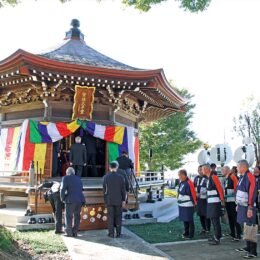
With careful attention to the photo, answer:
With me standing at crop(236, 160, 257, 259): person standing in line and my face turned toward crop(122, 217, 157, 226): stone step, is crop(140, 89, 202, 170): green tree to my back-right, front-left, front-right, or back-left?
front-right

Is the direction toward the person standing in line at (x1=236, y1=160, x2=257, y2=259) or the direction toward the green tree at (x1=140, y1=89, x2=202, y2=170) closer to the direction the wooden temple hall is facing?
the person standing in line

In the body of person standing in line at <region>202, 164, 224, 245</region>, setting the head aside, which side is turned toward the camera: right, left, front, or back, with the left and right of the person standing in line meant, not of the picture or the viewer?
left

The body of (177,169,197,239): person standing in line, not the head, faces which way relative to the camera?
to the viewer's left

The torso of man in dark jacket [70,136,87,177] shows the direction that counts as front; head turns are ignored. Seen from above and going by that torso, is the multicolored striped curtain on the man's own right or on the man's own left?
on the man's own left

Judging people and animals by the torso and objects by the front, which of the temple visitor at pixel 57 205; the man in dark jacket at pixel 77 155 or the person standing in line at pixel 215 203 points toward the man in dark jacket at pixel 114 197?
the person standing in line

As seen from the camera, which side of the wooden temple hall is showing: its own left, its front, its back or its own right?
front

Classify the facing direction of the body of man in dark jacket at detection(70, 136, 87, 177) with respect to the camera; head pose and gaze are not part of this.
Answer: away from the camera

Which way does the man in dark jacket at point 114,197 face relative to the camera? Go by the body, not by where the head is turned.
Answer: away from the camera

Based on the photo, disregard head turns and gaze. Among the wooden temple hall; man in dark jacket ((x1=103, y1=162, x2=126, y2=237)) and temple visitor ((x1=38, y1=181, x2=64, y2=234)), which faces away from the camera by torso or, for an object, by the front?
the man in dark jacket

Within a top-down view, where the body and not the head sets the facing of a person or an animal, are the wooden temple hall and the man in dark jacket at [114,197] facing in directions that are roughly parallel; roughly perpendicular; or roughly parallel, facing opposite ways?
roughly parallel, facing opposite ways

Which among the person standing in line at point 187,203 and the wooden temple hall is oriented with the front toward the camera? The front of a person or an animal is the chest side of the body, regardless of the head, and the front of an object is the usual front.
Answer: the wooden temple hall

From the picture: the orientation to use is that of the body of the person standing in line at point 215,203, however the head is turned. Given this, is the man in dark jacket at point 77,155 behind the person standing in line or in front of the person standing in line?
in front
